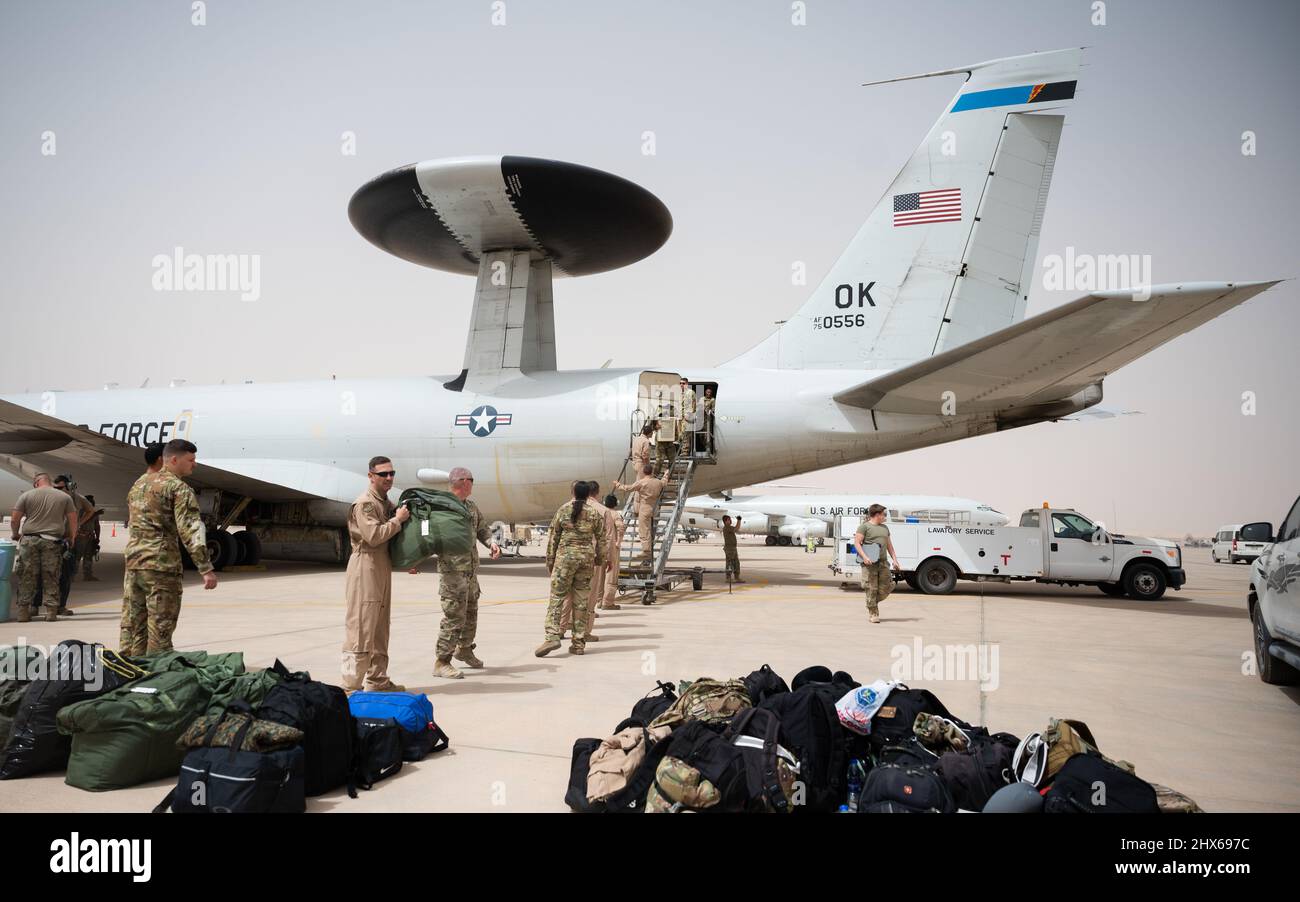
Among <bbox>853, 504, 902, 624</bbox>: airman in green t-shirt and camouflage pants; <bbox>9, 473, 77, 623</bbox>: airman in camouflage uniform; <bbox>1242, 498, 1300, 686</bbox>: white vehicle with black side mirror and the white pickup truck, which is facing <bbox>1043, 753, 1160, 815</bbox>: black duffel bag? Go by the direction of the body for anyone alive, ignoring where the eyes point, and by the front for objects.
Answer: <bbox>853, 504, 902, 624</bbox>: airman in green t-shirt and camouflage pants

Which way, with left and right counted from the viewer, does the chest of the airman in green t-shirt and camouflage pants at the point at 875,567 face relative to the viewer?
facing the viewer

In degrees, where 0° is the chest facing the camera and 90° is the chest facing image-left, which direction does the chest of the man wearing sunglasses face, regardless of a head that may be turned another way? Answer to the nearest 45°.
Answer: approximately 270°

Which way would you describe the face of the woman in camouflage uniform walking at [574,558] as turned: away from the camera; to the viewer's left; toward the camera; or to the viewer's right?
away from the camera

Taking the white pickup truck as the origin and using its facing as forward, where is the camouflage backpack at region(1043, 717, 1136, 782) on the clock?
The camouflage backpack is roughly at 3 o'clock from the white pickup truck.

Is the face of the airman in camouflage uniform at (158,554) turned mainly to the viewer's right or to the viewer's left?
to the viewer's right

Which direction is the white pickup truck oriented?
to the viewer's right

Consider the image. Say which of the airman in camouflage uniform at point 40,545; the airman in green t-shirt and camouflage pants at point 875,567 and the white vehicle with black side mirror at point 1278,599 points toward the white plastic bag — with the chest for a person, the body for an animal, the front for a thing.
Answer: the airman in green t-shirt and camouflage pants at point 875,567

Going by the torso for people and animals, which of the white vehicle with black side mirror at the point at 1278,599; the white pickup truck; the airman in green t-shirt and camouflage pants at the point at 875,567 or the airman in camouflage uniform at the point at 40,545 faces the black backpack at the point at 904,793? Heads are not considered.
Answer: the airman in green t-shirt and camouflage pants at the point at 875,567

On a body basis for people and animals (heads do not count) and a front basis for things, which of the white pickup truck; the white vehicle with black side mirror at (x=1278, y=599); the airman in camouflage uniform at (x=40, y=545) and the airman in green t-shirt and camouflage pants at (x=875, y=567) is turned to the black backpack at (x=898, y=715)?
the airman in green t-shirt and camouflage pants at (x=875, y=567)
